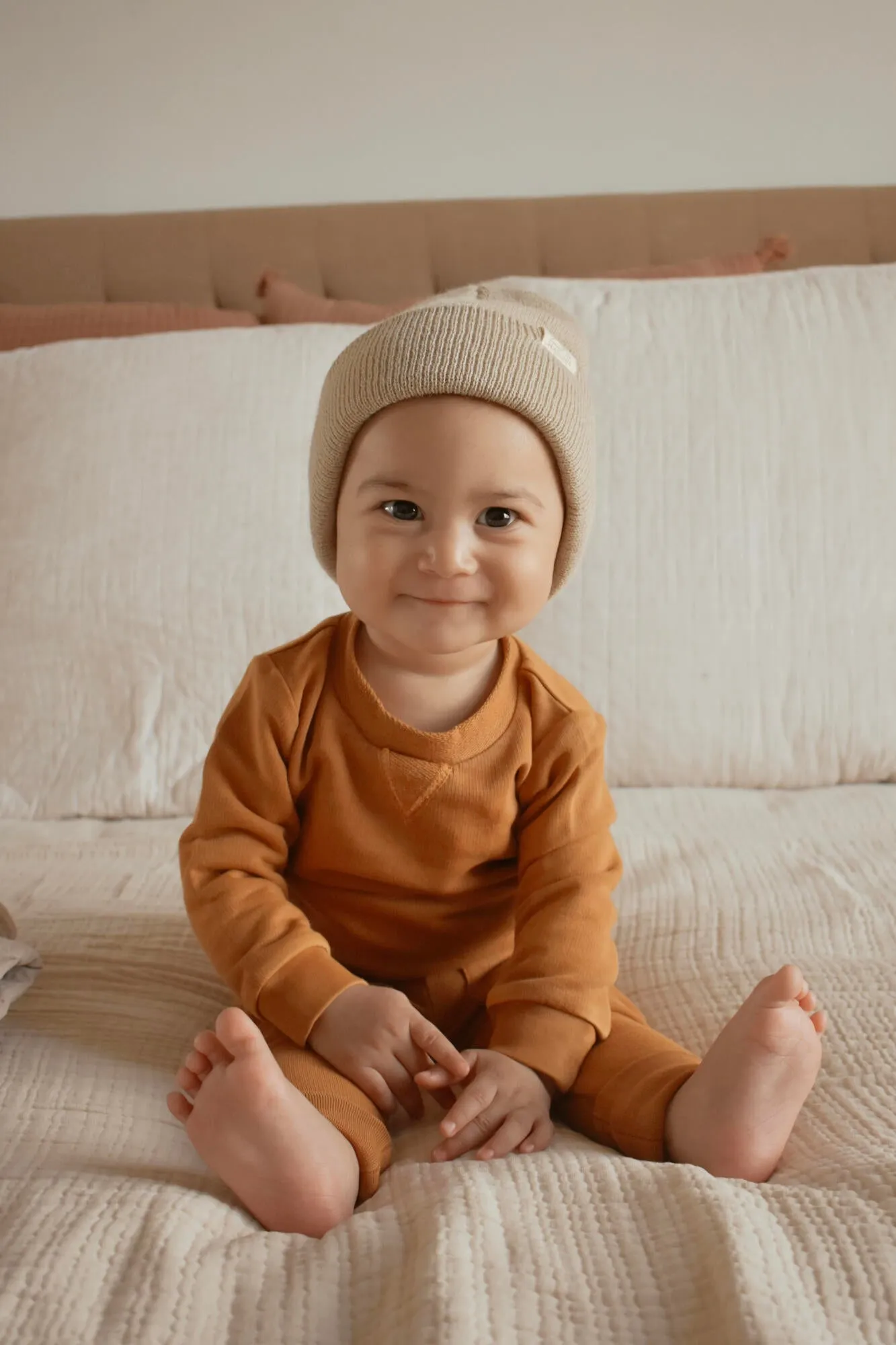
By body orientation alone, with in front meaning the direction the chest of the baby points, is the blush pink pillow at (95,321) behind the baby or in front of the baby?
behind

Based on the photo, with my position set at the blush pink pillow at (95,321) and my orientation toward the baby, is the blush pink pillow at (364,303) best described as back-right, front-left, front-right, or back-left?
front-left

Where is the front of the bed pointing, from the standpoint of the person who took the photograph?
facing the viewer

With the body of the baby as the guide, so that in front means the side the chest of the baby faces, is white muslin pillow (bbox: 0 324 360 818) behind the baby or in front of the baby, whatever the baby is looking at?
behind

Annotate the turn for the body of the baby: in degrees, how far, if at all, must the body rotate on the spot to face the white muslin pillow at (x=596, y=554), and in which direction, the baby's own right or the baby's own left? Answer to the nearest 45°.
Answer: approximately 180°

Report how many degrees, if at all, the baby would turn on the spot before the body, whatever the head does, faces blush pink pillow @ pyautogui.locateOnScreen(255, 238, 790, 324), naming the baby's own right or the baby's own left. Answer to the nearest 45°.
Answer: approximately 180°
